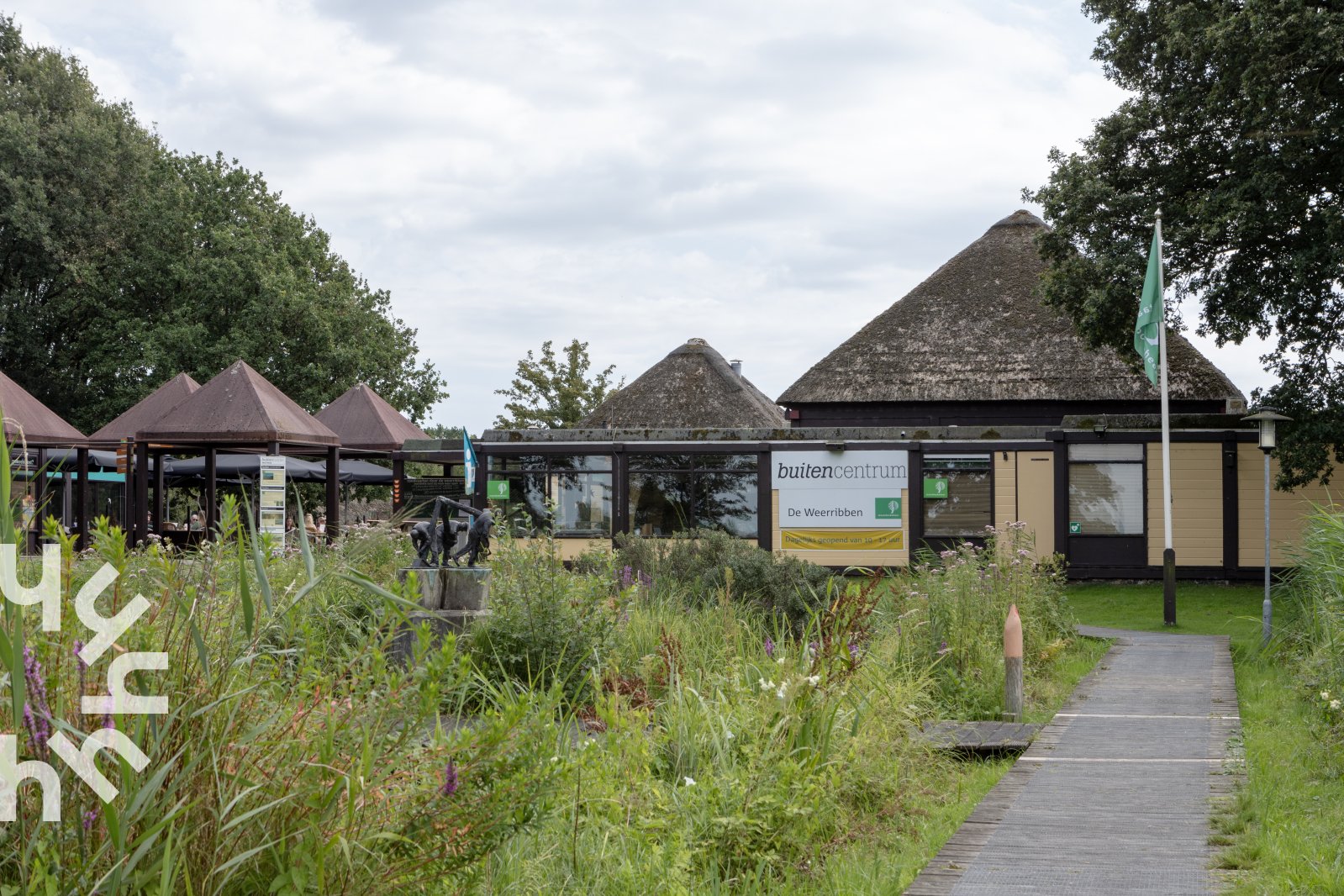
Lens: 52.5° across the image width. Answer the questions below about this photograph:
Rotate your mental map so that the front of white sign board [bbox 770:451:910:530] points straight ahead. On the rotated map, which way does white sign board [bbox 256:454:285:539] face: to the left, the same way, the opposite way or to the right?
the same way

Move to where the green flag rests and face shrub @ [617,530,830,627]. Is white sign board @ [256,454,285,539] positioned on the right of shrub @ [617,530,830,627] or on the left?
right

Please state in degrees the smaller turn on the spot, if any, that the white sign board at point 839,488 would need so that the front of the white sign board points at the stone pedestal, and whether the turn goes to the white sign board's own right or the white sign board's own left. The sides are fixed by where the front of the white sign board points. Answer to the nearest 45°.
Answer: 0° — it already faces it

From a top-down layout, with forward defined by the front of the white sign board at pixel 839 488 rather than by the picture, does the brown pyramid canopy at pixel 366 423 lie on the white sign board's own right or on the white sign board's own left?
on the white sign board's own right

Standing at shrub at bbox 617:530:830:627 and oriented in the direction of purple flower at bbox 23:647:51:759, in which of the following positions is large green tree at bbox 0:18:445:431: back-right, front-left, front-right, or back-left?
back-right

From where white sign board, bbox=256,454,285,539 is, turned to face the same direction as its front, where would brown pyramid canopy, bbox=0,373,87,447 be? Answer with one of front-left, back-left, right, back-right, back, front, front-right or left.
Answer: back-right

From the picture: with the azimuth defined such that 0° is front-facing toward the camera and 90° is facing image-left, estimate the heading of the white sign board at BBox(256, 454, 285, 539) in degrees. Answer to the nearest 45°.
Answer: approximately 0°

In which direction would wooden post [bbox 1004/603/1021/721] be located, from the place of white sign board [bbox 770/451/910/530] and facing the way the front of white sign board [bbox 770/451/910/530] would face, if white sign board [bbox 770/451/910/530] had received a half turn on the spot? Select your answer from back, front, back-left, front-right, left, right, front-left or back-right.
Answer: back

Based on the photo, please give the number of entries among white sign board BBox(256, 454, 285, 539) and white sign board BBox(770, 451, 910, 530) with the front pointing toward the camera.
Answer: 2

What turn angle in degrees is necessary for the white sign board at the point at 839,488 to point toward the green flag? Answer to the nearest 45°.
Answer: approximately 45° to its left

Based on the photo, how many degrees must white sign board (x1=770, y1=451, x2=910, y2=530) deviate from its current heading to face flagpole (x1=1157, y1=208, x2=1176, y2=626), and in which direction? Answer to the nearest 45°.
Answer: approximately 45° to its left

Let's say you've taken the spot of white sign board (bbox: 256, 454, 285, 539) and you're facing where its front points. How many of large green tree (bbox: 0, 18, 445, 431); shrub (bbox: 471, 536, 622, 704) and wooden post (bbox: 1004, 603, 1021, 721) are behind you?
1

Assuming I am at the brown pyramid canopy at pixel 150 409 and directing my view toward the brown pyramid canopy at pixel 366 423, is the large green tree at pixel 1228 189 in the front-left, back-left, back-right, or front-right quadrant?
front-right

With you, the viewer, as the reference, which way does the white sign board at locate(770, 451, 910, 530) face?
facing the viewer

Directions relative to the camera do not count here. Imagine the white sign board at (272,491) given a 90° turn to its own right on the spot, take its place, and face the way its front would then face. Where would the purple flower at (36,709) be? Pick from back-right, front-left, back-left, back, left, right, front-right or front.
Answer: left

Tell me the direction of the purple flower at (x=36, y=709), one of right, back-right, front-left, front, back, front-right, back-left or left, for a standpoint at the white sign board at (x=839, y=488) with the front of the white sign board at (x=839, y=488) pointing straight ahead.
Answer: front

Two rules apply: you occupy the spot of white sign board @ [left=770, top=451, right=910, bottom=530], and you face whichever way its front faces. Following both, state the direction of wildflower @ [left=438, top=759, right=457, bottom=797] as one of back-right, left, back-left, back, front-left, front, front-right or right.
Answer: front

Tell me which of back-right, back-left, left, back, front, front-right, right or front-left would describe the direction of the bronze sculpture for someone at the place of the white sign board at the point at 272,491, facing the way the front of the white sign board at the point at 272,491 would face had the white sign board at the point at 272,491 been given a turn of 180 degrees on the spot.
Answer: back

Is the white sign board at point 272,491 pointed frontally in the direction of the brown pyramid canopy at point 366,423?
no
